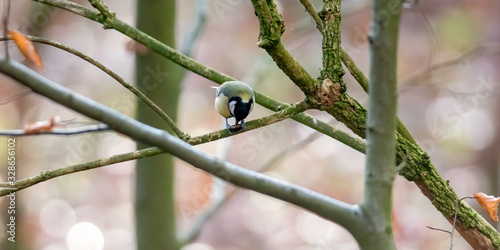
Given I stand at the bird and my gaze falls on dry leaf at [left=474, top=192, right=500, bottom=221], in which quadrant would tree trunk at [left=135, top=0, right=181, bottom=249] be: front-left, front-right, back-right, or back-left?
back-left

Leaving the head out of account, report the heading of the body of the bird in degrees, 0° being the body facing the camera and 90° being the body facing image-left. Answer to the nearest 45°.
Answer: approximately 315°
